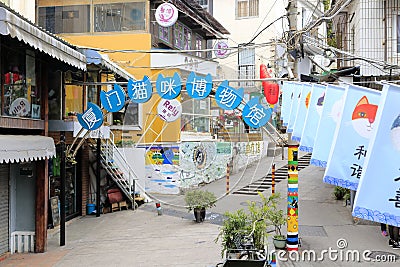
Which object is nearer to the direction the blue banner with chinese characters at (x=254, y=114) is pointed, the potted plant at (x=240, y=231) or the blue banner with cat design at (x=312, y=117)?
the potted plant

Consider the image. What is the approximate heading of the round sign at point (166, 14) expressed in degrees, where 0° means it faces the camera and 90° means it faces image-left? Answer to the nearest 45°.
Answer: approximately 0°

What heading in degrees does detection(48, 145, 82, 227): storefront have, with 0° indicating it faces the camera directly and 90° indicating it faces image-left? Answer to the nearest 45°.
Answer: approximately 315°

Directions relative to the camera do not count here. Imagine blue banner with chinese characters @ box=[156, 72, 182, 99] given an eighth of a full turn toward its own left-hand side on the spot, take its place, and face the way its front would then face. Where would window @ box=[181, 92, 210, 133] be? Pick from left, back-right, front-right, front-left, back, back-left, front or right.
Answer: back-left

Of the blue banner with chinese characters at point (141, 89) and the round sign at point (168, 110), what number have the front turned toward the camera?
2

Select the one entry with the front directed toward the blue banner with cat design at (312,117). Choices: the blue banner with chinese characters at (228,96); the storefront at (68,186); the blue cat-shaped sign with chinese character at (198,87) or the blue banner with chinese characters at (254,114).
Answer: the storefront

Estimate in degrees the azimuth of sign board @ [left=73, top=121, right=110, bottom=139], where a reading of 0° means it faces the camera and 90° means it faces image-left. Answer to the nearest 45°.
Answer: approximately 0°
